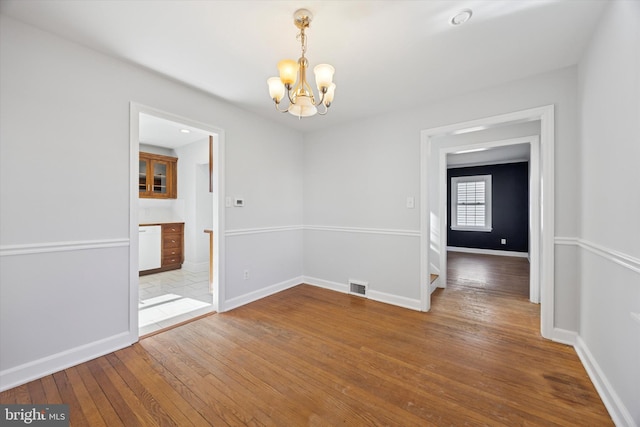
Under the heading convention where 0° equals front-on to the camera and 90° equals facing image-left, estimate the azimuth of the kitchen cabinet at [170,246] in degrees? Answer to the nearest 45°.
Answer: approximately 315°
